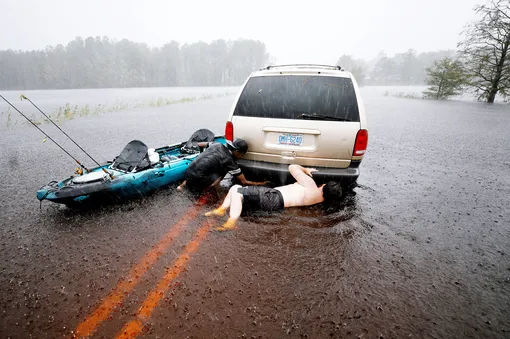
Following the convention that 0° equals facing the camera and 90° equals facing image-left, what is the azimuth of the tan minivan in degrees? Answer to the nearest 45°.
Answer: approximately 180°

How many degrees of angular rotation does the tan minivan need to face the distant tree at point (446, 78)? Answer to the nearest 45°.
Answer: approximately 45° to its right

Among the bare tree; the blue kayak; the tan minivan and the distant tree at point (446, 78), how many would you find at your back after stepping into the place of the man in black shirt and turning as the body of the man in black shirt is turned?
1

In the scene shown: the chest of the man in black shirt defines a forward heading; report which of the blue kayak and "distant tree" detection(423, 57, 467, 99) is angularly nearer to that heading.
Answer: the distant tree

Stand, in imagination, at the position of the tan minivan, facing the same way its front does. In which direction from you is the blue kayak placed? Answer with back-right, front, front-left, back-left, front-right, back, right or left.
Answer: left

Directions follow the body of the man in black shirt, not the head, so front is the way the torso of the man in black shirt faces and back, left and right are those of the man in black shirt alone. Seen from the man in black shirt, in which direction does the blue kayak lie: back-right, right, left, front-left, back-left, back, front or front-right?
back

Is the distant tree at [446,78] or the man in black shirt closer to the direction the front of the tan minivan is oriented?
the distant tree

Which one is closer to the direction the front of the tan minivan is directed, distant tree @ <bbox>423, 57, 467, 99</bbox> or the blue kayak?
the distant tree

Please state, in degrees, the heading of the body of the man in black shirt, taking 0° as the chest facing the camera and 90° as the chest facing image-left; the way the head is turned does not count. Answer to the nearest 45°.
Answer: approximately 270°
